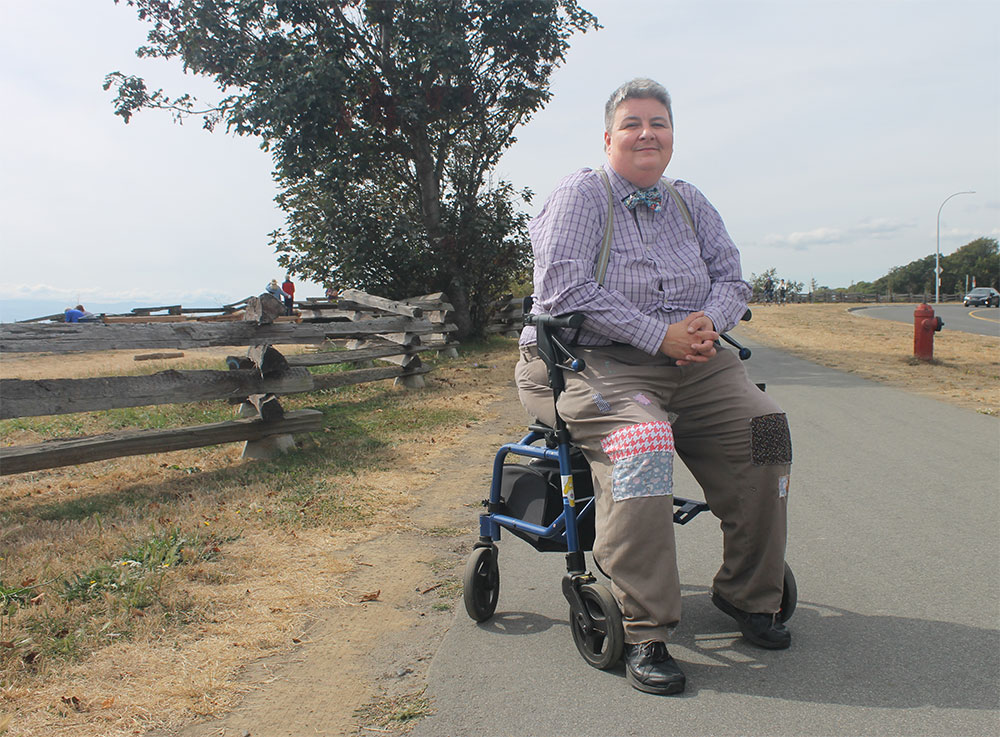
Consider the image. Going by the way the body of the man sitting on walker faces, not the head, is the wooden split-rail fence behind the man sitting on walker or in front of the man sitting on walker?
behind

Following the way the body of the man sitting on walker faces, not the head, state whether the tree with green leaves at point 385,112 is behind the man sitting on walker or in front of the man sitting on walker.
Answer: behind

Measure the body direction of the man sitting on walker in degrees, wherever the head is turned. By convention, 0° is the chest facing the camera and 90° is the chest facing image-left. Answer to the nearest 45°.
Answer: approximately 315°

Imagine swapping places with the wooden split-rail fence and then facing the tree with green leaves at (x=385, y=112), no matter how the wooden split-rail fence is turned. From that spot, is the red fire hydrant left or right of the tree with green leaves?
right
